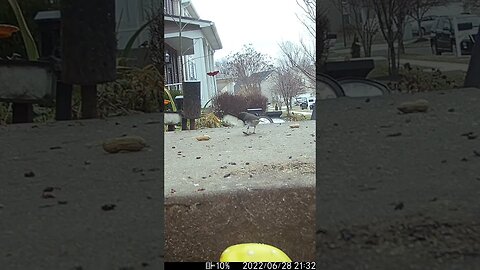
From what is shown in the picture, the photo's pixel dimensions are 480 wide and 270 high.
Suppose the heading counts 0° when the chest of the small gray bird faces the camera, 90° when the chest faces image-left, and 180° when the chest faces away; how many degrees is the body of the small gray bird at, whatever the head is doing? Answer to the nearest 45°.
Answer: approximately 90°
